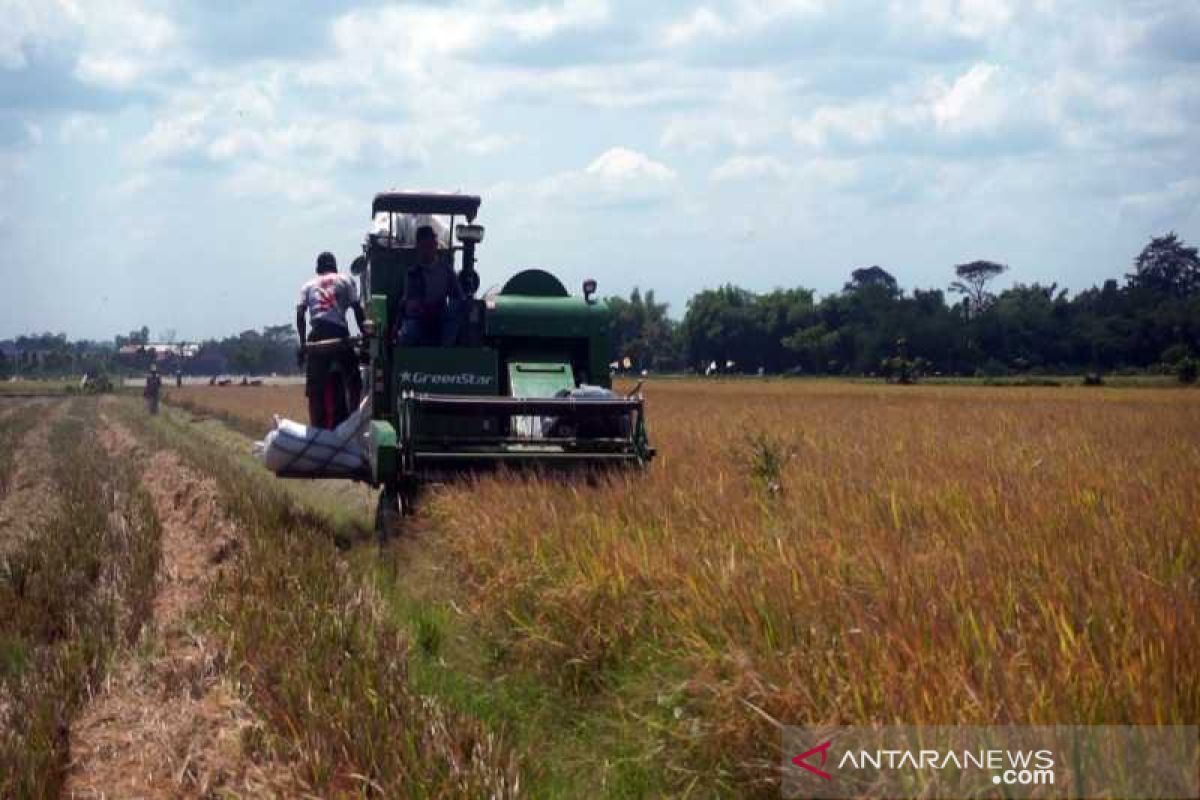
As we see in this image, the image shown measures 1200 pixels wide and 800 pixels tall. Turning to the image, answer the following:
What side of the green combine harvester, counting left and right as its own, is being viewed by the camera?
front

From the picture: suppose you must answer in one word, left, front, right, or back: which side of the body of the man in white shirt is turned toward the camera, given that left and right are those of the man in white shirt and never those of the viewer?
back

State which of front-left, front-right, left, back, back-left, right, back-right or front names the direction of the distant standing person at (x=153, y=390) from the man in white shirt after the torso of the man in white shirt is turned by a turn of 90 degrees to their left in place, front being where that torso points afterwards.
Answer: right
